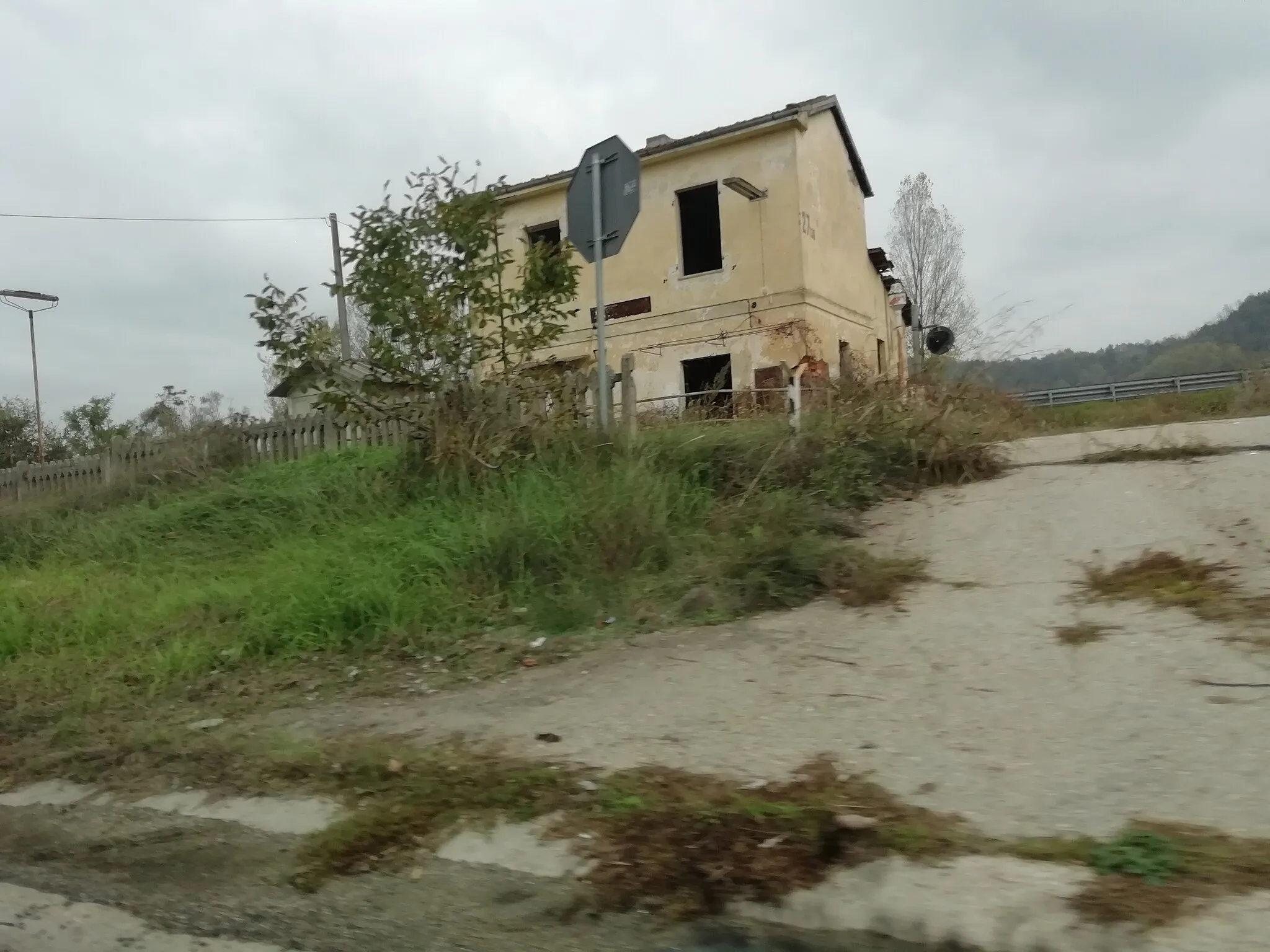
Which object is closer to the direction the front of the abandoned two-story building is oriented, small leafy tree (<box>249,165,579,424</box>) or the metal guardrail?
the small leafy tree

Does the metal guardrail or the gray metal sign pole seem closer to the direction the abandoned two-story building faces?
the gray metal sign pole

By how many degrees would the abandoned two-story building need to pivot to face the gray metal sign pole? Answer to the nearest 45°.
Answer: approximately 45° to its left

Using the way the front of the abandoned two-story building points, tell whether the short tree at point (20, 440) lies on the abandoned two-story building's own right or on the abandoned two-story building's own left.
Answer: on the abandoned two-story building's own right

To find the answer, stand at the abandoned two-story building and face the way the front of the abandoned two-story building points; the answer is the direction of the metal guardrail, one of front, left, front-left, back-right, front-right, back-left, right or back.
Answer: back

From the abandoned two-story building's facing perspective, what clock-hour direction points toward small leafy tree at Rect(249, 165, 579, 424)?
The small leafy tree is roughly at 11 o'clock from the abandoned two-story building.

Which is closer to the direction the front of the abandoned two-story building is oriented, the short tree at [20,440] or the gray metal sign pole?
the gray metal sign pole

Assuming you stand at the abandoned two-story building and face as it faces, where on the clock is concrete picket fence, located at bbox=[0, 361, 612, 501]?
The concrete picket fence is roughly at 12 o'clock from the abandoned two-story building.

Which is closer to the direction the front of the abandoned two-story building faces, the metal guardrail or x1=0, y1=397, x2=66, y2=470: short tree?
the short tree

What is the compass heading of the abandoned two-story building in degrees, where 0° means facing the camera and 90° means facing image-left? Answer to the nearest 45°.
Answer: approximately 45°
